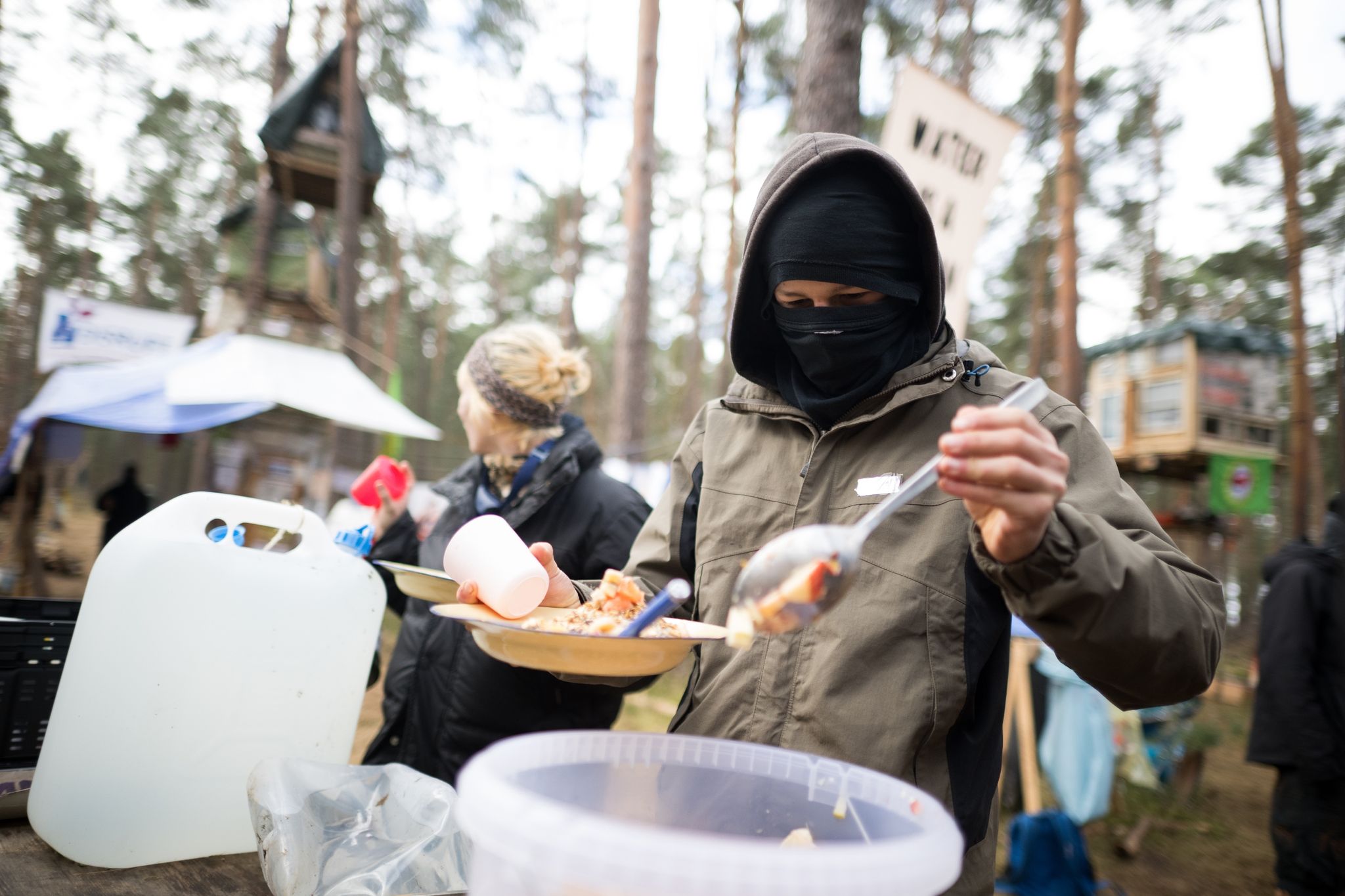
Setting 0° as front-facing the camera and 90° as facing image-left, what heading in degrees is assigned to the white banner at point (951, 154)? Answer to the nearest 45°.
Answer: approximately 0°

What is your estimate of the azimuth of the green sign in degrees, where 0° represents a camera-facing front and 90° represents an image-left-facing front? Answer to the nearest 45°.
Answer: approximately 0°

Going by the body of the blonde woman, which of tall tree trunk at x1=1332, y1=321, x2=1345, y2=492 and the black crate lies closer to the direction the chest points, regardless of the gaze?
the black crate

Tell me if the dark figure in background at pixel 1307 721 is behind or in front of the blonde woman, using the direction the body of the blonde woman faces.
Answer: behind

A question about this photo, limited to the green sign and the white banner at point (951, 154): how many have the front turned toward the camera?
2

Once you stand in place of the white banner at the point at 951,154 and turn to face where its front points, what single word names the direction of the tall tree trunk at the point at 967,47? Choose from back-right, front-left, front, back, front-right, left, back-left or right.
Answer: back

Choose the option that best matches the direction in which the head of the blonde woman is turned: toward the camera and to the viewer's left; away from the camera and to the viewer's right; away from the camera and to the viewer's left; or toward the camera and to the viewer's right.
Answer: away from the camera and to the viewer's left

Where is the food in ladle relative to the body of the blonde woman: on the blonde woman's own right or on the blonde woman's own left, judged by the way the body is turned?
on the blonde woman's own left

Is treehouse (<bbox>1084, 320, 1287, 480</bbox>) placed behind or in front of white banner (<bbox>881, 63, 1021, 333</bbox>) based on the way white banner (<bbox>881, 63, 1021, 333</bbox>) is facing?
behind

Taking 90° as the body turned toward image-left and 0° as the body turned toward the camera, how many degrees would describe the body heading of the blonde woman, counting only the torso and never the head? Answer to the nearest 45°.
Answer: approximately 45°

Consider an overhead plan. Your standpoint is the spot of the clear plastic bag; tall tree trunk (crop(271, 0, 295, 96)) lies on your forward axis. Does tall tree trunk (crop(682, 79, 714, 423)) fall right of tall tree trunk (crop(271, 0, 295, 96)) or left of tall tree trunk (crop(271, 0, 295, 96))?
right

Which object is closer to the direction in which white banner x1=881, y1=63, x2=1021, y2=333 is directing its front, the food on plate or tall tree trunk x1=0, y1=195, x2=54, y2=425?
the food on plate
